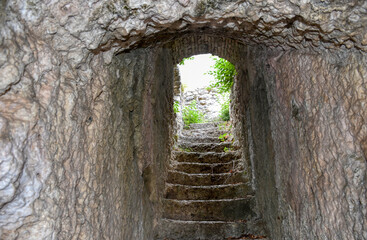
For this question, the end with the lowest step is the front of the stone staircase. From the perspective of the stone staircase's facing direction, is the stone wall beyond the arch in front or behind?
behind

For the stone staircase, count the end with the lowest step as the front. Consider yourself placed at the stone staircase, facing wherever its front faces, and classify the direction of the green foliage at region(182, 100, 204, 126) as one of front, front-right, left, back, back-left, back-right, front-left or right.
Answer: back

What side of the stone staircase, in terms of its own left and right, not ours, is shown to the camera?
front
